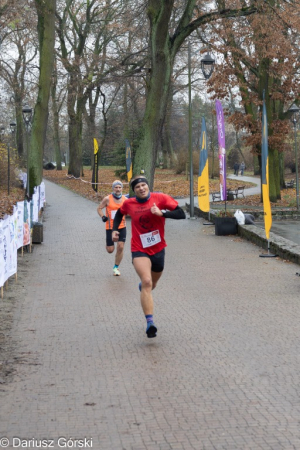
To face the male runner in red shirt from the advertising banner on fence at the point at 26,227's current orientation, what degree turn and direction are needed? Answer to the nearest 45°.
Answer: approximately 45° to its right

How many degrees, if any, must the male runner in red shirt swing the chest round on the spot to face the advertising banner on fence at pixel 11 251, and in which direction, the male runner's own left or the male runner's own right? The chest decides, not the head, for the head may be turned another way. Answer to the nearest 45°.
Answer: approximately 135° to the male runner's own right

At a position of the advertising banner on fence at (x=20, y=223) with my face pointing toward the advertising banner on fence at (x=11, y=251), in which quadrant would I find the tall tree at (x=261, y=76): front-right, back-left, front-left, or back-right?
back-left

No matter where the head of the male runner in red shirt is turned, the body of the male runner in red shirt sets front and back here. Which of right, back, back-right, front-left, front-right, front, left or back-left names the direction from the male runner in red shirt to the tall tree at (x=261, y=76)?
back

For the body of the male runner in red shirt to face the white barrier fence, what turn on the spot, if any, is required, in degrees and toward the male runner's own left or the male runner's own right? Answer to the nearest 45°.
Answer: approximately 135° to the male runner's own right

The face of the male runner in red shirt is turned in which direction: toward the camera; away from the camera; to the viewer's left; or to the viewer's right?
toward the camera

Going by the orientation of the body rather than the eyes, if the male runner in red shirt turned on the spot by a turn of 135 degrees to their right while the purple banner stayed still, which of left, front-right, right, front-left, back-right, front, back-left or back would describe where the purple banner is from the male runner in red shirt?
front-right

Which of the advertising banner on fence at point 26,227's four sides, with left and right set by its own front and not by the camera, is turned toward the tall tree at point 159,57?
left

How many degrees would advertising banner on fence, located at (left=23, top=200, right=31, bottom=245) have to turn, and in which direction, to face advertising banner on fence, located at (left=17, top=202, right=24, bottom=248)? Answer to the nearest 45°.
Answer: approximately 45° to its right

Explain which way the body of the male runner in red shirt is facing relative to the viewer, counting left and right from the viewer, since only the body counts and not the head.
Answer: facing the viewer

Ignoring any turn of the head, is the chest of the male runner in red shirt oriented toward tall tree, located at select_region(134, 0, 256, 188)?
no

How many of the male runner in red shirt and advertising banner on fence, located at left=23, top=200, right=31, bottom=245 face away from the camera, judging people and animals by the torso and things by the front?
0
